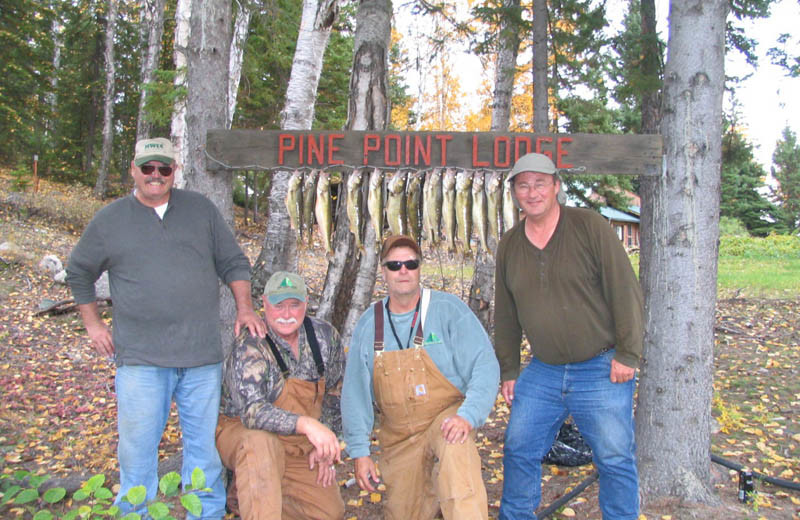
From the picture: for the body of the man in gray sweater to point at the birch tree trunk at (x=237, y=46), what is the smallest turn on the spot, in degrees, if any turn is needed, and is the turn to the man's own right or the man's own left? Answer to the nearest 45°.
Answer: approximately 180°

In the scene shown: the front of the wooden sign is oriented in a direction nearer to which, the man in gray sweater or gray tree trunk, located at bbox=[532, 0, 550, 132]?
the man in gray sweater

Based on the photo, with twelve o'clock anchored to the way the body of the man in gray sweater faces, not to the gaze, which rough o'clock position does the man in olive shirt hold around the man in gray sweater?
The man in olive shirt is roughly at 10 o'clock from the man in gray sweater.

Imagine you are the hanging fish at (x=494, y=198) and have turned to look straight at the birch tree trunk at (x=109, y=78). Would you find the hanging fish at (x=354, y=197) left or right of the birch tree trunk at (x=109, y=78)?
left

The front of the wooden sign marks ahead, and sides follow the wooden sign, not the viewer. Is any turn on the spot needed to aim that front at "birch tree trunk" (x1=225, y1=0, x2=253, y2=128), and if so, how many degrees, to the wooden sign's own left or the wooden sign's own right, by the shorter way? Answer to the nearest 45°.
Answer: approximately 135° to the wooden sign's own right

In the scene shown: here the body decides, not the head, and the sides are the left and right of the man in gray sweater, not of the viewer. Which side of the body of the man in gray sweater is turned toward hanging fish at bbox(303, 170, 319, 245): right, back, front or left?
left

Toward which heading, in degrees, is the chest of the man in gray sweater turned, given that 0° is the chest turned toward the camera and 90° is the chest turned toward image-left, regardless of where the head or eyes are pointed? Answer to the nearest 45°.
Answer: approximately 0°

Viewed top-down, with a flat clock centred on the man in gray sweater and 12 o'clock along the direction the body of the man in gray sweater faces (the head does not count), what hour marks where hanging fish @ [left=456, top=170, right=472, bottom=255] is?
The hanging fish is roughly at 9 o'clock from the man in gray sweater.

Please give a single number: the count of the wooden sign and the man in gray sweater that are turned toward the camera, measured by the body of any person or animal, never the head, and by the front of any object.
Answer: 2
